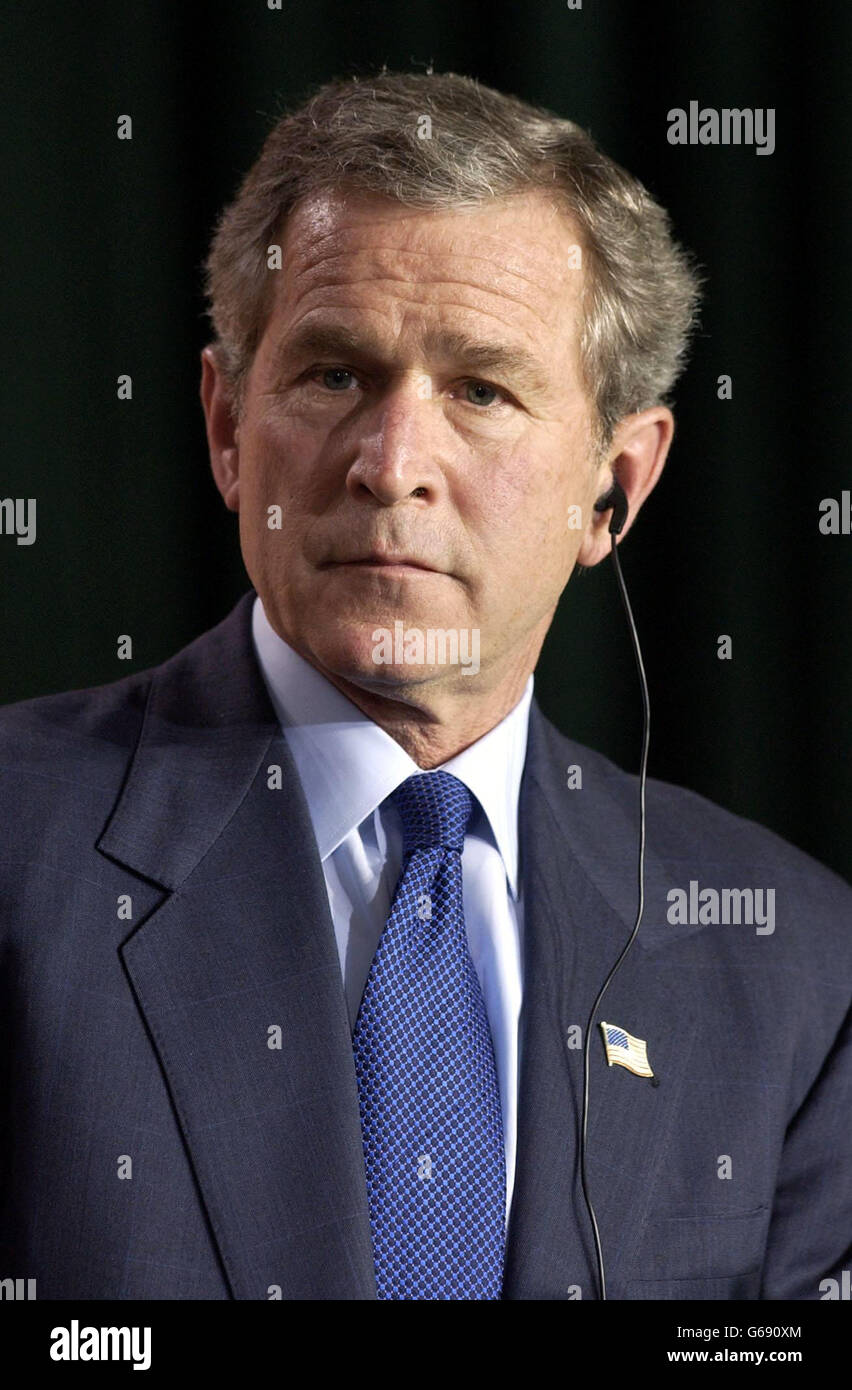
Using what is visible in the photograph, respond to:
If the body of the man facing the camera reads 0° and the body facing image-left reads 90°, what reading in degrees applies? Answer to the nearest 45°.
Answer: approximately 0°
